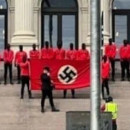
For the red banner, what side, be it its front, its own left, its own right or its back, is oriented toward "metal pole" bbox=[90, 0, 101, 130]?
front

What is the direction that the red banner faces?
toward the camera
